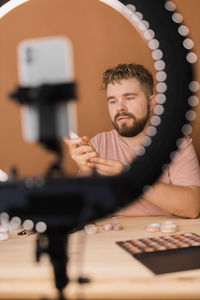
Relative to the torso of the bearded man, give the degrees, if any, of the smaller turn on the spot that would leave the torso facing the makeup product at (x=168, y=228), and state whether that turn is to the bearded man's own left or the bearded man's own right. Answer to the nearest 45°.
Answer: approximately 45° to the bearded man's own left

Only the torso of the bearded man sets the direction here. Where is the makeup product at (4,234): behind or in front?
in front

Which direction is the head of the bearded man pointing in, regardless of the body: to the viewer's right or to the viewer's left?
to the viewer's left

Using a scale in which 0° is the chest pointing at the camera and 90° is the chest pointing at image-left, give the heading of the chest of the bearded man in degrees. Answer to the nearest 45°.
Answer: approximately 45°
